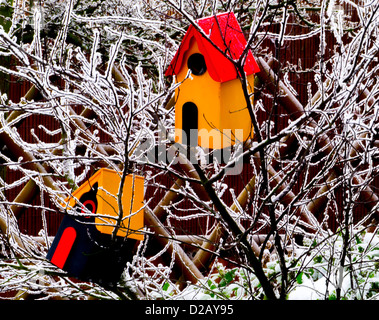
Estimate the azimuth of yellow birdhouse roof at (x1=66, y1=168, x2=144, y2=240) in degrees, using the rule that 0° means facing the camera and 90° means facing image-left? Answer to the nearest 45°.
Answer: approximately 45°

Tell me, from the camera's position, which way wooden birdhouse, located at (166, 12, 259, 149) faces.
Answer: facing the viewer and to the left of the viewer

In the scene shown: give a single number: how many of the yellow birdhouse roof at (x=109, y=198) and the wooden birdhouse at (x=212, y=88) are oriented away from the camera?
0
